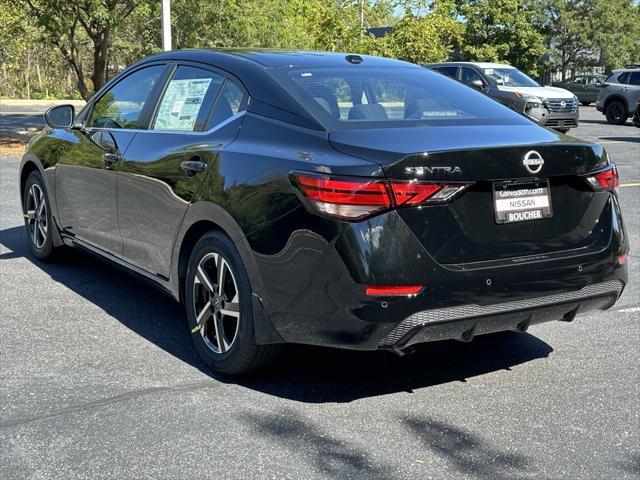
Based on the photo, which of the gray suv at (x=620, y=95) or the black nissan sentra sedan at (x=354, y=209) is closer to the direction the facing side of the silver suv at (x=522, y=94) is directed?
the black nissan sentra sedan

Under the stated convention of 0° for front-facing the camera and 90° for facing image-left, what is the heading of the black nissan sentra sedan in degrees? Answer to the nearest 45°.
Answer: approximately 135°

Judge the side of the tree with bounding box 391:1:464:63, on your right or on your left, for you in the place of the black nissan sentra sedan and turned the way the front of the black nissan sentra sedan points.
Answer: on your right

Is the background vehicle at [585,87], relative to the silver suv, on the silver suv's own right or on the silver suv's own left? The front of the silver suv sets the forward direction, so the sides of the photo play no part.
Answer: on the silver suv's own left

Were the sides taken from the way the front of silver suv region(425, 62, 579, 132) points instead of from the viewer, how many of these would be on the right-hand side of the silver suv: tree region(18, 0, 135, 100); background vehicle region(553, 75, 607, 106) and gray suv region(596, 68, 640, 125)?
1

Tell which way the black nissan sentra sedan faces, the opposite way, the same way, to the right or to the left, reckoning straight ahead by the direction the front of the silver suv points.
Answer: the opposite way

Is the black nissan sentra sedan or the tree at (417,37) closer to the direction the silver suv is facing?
the black nissan sentra sedan
